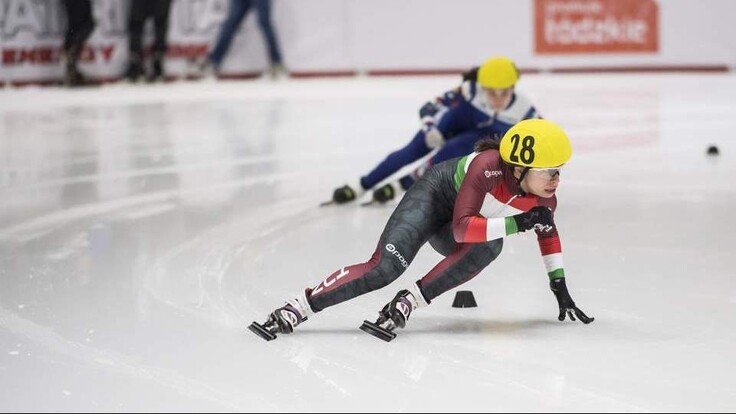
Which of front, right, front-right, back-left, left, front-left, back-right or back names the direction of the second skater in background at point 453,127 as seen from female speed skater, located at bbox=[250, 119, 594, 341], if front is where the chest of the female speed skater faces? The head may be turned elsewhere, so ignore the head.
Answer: back-left

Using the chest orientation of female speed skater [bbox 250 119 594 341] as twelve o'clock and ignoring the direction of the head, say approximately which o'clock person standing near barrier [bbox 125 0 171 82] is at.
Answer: The person standing near barrier is roughly at 7 o'clock from the female speed skater.

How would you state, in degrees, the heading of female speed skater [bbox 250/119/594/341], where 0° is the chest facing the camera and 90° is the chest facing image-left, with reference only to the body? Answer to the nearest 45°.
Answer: approximately 315°

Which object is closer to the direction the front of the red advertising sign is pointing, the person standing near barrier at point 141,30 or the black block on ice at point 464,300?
the black block on ice

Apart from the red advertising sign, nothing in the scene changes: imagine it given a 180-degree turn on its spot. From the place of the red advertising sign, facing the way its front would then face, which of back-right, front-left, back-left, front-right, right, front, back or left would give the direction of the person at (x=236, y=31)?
left

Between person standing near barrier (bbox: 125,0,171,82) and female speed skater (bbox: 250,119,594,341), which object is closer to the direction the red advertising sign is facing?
the female speed skater

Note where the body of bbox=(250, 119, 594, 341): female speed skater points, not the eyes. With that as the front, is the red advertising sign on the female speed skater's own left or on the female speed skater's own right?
on the female speed skater's own left
